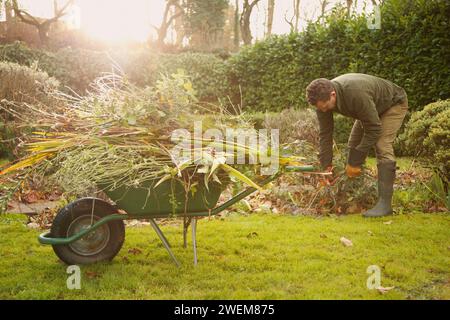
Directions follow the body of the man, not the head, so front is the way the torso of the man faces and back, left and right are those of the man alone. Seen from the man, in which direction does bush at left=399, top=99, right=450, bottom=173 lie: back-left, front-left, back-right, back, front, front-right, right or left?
back-right

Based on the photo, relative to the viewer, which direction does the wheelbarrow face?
to the viewer's left

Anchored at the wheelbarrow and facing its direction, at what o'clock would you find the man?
The man is roughly at 5 o'clock from the wheelbarrow.

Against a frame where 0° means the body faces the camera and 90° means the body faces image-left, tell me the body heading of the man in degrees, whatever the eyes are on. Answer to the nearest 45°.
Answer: approximately 90°

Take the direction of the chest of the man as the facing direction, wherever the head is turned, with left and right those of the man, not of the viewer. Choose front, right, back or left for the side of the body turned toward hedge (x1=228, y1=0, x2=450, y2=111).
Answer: right

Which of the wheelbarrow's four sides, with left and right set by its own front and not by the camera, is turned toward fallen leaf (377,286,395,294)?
back

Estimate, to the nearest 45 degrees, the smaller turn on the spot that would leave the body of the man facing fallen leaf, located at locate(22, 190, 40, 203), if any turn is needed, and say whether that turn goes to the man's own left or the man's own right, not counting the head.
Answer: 0° — they already face it

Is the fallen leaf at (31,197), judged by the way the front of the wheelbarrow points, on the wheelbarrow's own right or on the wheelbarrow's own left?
on the wheelbarrow's own right

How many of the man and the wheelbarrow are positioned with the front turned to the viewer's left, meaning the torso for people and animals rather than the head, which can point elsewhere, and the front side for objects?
2

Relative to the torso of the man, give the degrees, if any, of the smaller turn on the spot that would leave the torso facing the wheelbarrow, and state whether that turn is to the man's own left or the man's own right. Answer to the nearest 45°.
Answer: approximately 45° to the man's own left
